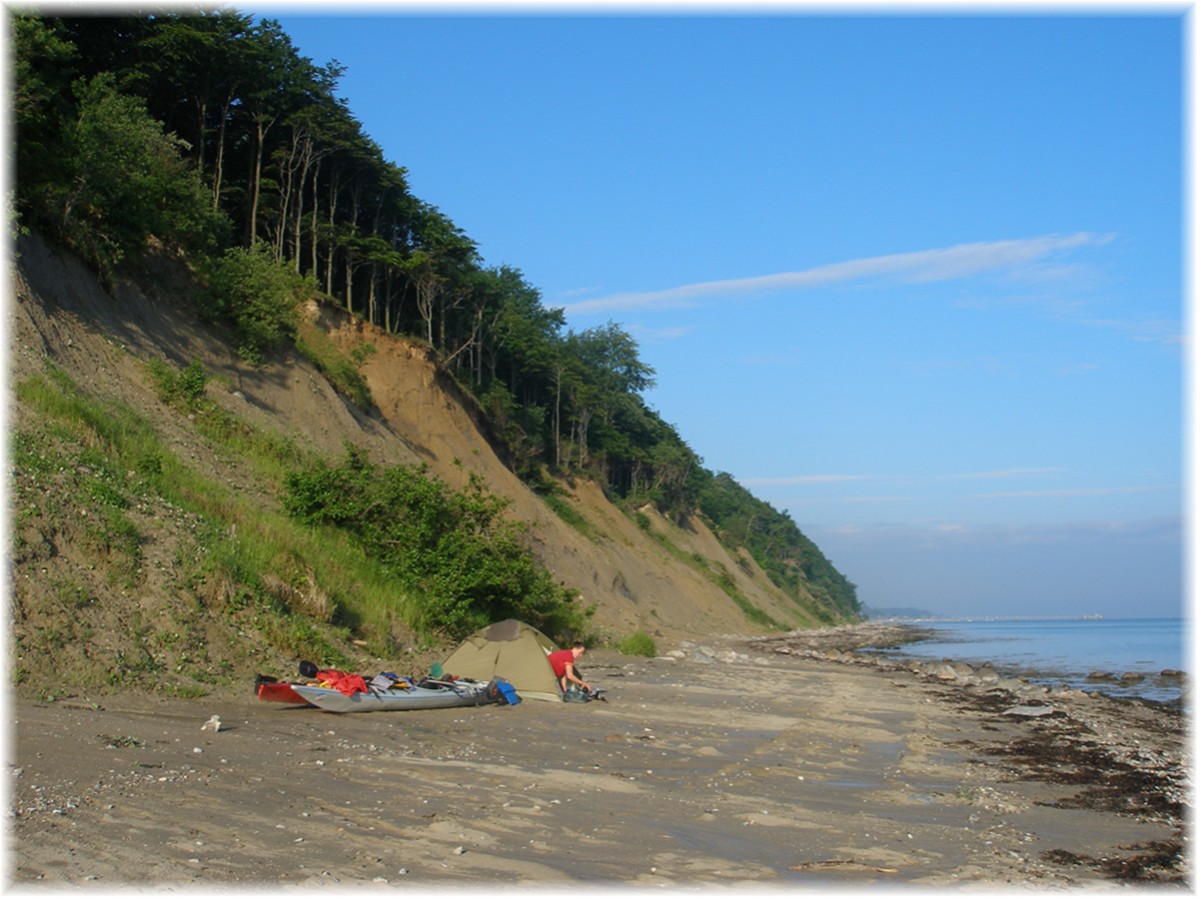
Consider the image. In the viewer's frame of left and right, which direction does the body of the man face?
facing to the right of the viewer

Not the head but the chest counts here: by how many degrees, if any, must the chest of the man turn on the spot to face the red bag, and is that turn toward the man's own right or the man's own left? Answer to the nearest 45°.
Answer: approximately 135° to the man's own right

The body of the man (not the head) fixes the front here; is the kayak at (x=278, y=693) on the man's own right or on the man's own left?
on the man's own right

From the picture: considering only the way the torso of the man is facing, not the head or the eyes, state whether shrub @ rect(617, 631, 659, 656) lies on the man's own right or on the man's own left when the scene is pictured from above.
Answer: on the man's own left

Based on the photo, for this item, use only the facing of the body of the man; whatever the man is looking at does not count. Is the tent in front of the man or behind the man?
behind
